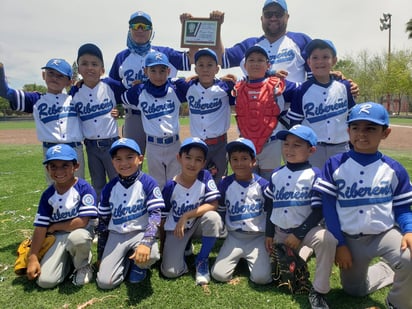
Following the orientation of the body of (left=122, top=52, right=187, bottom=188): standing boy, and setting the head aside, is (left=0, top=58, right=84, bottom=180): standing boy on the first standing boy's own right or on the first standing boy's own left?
on the first standing boy's own right

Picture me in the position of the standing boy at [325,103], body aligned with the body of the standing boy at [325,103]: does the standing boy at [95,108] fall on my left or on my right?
on my right

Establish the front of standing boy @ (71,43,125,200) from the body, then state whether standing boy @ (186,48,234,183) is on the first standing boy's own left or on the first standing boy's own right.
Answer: on the first standing boy's own left

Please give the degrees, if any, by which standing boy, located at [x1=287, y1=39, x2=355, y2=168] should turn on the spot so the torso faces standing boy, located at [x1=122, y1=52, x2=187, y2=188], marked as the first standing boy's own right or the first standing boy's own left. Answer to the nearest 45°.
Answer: approximately 90° to the first standing boy's own right

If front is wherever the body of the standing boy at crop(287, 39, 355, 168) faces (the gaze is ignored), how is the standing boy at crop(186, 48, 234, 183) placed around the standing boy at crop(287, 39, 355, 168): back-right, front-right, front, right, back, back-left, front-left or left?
right
